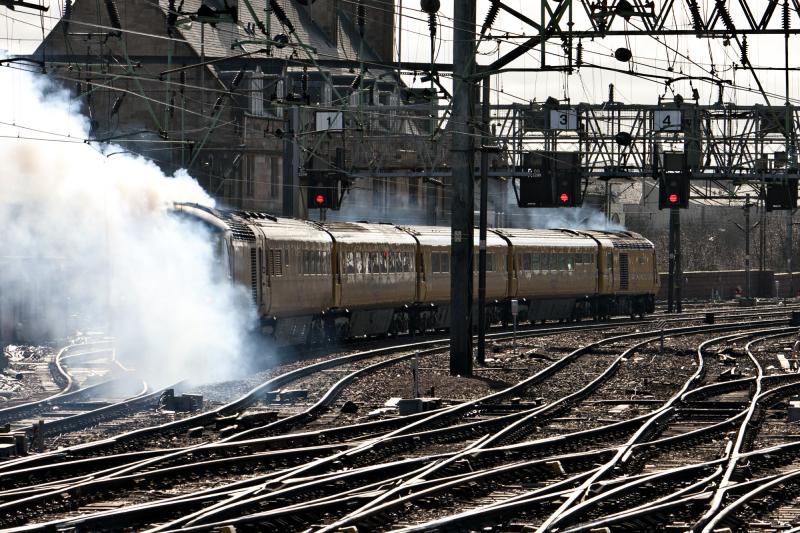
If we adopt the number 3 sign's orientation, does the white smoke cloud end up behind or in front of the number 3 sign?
in front

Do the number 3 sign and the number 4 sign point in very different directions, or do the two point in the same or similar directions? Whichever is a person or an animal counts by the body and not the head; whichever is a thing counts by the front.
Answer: same or similar directions

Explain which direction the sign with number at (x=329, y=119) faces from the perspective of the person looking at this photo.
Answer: facing the viewer

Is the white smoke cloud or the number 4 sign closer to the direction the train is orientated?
the white smoke cloud

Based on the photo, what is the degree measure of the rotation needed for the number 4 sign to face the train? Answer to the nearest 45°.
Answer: approximately 45° to its right

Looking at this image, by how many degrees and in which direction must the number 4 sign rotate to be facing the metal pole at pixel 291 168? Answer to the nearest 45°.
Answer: approximately 90° to its right

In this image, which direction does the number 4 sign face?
toward the camera

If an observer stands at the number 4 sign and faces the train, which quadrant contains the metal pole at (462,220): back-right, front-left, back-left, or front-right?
front-left

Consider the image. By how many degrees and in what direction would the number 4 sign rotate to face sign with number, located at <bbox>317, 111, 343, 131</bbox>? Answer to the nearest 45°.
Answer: approximately 90° to its right

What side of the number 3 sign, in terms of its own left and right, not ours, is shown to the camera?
front

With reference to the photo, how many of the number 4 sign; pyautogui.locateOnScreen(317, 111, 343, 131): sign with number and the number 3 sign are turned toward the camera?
3

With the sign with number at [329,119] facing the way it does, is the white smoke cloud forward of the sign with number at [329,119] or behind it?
forward

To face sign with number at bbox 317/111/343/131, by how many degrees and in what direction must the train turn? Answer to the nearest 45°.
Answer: approximately 135° to its right

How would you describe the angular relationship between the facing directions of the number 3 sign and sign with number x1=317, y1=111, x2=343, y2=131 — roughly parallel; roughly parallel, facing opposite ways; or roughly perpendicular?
roughly parallel

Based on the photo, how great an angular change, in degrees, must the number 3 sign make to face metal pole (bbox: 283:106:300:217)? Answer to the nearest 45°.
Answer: approximately 90° to its right

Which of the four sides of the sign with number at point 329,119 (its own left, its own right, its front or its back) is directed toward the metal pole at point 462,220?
front
